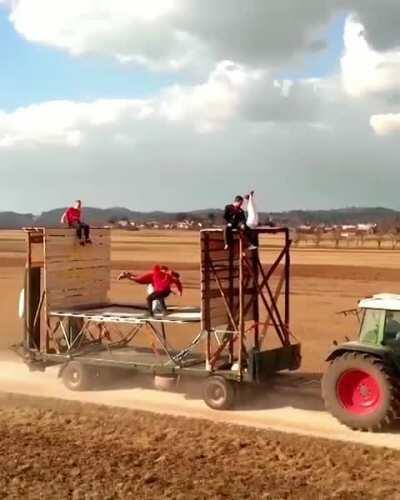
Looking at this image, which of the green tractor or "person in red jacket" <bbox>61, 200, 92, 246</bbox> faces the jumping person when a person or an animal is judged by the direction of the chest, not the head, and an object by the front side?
the person in red jacket

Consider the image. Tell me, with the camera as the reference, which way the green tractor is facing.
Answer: facing the viewer and to the right of the viewer

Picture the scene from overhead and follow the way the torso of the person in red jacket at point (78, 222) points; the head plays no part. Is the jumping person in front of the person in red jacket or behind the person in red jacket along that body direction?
in front

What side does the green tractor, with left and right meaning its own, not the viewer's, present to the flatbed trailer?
back

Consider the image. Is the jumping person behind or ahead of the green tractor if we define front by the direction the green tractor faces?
behind

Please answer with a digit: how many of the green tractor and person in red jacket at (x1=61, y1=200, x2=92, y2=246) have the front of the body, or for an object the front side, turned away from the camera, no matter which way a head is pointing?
0

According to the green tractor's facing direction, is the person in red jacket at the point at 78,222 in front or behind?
behind

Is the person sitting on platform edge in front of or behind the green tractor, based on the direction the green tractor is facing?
behind

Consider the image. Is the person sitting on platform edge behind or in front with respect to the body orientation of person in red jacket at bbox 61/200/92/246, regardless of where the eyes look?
in front
